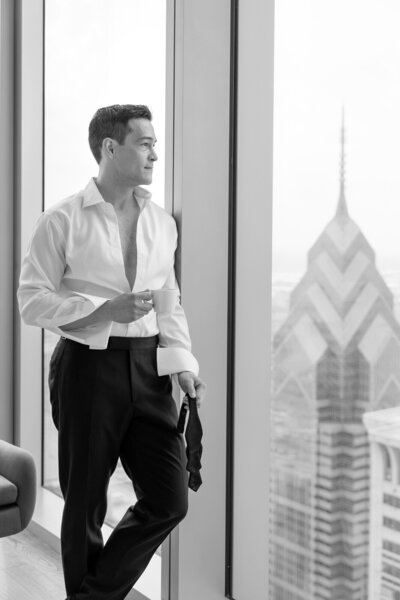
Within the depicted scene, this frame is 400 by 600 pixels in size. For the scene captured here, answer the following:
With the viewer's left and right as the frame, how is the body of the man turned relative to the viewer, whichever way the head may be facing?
facing the viewer and to the right of the viewer

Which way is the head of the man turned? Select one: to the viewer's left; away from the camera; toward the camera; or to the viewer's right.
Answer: to the viewer's right
